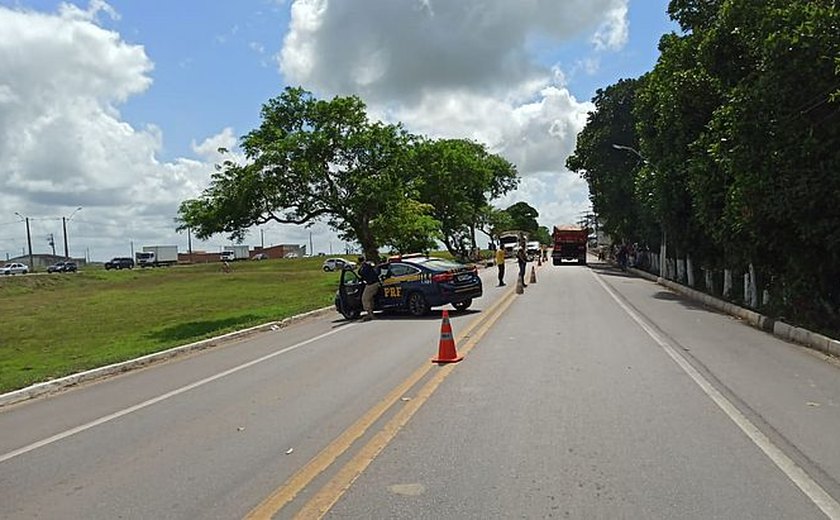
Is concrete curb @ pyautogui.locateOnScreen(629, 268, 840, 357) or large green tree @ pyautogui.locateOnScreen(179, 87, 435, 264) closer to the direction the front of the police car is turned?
the large green tree

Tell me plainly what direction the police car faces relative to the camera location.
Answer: facing away from the viewer and to the left of the viewer

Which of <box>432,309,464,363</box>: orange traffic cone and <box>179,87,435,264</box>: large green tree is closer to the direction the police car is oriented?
the large green tree

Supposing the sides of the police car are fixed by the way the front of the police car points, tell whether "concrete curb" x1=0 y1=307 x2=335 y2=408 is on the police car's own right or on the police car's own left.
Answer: on the police car's own left

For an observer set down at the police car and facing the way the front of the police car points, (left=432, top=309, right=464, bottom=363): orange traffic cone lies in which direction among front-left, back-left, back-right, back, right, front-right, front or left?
back-left
